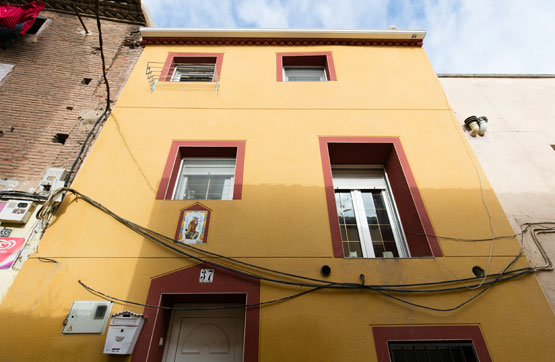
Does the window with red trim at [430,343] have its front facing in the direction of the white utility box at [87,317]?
no

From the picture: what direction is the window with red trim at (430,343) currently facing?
toward the camera

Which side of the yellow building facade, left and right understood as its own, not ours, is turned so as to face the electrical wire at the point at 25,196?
right

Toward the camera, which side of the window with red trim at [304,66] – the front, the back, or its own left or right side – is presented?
front

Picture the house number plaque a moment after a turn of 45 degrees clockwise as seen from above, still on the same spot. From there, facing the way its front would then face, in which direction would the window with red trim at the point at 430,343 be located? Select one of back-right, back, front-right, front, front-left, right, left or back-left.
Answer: back-left

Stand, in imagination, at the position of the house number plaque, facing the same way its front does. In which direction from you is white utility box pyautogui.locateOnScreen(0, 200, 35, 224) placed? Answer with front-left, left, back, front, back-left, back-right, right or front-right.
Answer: right

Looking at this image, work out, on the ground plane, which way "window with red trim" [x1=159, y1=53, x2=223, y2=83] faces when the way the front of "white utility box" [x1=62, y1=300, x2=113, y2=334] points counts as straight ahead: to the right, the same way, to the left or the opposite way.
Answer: the same way

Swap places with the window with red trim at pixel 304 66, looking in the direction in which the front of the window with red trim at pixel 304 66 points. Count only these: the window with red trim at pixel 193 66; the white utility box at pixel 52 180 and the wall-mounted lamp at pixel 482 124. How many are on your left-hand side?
1

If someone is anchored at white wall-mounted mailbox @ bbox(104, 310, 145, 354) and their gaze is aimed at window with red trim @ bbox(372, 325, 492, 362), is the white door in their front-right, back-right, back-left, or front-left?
front-left

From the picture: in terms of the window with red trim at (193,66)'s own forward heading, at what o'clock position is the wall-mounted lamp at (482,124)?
The wall-mounted lamp is roughly at 10 o'clock from the window with red trim.

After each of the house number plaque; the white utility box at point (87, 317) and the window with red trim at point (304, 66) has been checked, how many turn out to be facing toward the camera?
3
